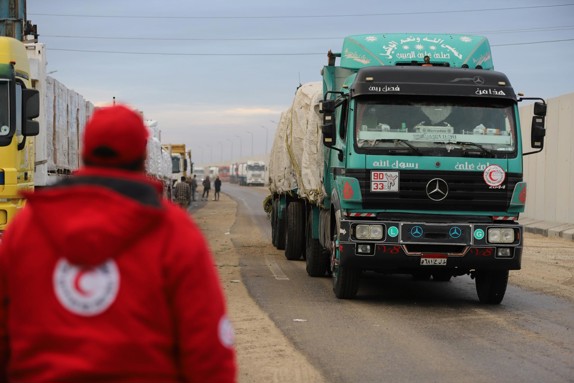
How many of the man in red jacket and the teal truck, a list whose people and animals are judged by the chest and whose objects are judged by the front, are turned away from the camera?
1

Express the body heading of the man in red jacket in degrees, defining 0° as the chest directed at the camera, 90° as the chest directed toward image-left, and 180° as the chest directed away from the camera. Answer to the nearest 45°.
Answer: approximately 180°

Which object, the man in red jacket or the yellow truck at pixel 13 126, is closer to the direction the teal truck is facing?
the man in red jacket

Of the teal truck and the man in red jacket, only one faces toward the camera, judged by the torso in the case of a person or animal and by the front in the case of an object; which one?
the teal truck

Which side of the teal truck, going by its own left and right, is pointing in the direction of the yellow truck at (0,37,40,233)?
right

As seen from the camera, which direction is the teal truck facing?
toward the camera

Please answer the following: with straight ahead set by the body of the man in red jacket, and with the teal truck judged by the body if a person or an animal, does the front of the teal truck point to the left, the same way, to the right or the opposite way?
the opposite way

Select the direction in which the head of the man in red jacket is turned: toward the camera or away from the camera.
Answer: away from the camera

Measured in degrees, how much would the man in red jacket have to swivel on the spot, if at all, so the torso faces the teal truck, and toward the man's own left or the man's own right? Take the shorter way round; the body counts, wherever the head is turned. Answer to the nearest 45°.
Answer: approximately 45° to the man's own right

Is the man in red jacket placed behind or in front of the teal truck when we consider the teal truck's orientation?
in front

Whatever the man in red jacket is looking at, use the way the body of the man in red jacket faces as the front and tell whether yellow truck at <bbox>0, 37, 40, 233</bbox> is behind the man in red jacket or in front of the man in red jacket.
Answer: in front
